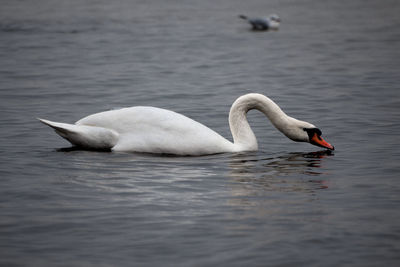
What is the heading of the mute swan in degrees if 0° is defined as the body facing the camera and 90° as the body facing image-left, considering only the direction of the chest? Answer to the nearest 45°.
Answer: approximately 270°

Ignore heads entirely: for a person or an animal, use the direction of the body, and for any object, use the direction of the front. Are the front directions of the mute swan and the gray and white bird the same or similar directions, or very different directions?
same or similar directions

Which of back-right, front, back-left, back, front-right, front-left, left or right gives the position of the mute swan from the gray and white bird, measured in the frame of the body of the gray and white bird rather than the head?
right

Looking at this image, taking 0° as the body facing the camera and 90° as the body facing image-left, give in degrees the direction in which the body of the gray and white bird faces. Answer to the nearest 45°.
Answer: approximately 270°

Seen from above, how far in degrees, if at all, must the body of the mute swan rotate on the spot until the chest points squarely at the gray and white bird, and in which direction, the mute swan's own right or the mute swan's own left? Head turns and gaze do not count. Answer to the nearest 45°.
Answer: approximately 90° to the mute swan's own left

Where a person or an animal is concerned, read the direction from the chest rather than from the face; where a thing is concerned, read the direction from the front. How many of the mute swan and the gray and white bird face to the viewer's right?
2
